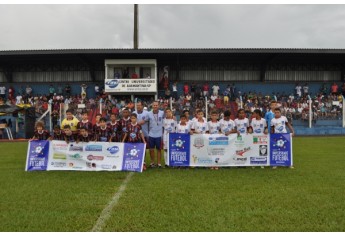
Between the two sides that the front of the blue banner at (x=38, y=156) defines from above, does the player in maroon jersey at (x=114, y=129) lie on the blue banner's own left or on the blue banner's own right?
on the blue banner's own left

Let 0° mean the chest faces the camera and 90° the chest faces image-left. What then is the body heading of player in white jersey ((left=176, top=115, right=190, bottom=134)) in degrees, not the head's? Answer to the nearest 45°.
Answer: approximately 0°

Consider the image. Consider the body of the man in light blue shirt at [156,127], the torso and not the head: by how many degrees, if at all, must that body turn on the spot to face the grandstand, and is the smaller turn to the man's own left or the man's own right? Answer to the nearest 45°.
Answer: approximately 180°
